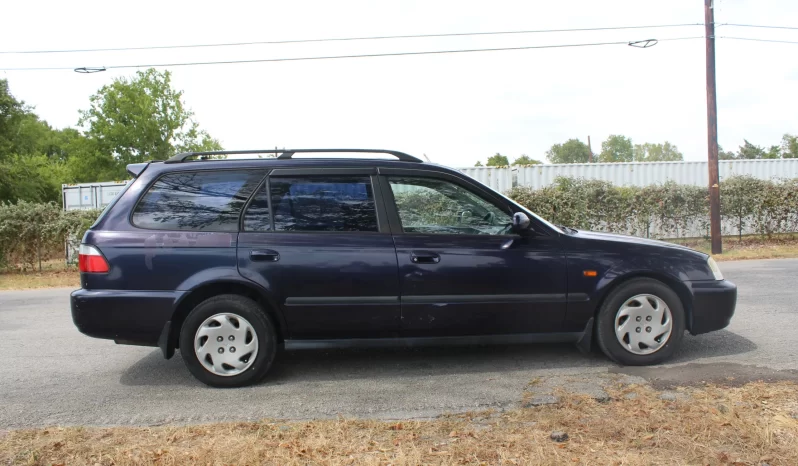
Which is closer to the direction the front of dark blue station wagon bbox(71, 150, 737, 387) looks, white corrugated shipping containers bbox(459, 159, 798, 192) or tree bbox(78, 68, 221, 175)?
the white corrugated shipping containers

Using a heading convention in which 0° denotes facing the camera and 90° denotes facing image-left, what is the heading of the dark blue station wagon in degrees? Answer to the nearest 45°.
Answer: approximately 270°

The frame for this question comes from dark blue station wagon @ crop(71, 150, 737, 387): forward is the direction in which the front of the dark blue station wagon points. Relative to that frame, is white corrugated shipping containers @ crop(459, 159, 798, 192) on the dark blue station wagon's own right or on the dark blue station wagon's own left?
on the dark blue station wagon's own left

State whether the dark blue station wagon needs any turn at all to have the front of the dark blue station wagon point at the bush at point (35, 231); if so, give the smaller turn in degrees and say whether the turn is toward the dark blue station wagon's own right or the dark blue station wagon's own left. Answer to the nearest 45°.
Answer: approximately 135° to the dark blue station wagon's own left

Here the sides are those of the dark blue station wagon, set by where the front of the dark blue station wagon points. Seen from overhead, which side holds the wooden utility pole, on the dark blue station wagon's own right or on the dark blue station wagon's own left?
on the dark blue station wagon's own left

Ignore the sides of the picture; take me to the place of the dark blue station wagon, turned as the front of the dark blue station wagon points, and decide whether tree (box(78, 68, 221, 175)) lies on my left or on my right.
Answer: on my left

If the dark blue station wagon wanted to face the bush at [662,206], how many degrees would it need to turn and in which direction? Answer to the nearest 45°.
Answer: approximately 45° to its left
